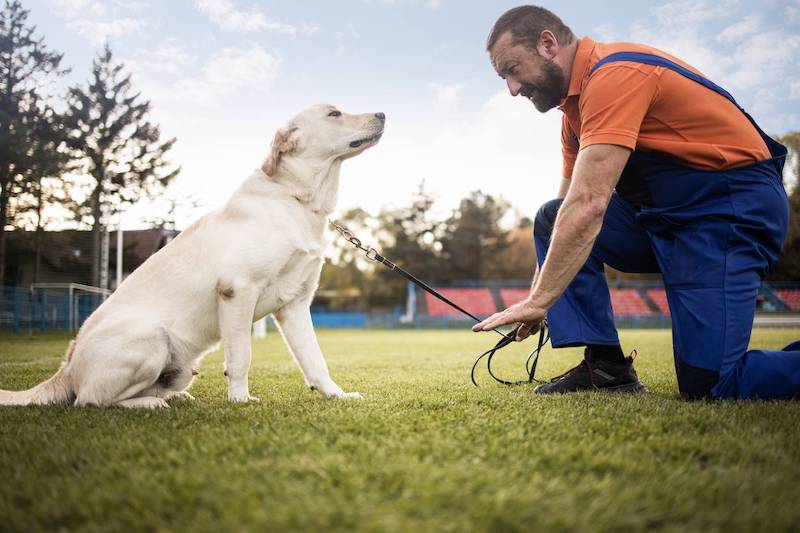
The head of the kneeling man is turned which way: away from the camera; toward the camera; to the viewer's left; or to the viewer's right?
to the viewer's left

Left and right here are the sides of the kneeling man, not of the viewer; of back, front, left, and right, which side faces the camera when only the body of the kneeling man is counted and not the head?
left

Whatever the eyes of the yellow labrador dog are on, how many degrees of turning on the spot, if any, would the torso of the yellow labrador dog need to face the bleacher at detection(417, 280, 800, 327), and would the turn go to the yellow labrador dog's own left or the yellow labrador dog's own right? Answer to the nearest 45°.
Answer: approximately 45° to the yellow labrador dog's own left

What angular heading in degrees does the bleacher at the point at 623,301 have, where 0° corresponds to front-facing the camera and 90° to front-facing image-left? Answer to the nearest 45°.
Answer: approximately 0°

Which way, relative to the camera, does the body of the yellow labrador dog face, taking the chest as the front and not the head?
to the viewer's right

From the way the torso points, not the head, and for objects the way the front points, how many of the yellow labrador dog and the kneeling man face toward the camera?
0

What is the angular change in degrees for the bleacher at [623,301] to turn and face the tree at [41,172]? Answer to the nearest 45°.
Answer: approximately 45° to its right

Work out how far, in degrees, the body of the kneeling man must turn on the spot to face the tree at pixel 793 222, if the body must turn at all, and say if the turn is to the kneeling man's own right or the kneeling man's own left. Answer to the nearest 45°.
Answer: approximately 90° to the kneeling man's own right
